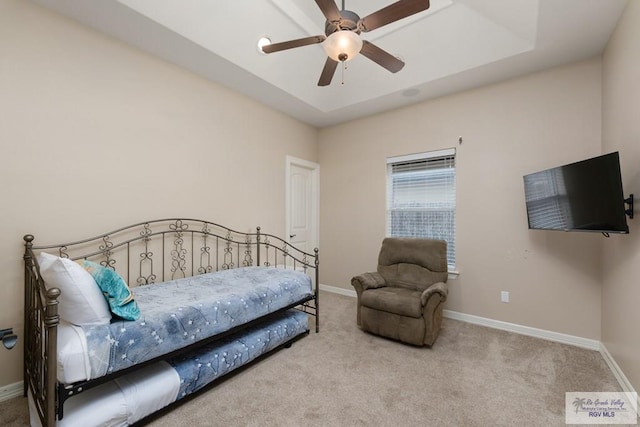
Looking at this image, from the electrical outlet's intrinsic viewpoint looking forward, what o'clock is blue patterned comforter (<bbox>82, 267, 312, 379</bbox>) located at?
The blue patterned comforter is roughly at 1 o'clock from the electrical outlet.

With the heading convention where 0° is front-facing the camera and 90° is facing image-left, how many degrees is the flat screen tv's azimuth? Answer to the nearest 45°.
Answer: approximately 45°

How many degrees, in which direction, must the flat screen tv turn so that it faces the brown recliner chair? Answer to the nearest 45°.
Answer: approximately 45° to its right

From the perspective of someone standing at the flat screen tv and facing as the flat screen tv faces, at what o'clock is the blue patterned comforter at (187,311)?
The blue patterned comforter is roughly at 12 o'clock from the flat screen tv.

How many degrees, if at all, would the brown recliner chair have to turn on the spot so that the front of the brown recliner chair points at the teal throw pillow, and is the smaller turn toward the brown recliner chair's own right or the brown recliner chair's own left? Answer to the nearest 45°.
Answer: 0° — it already faces it

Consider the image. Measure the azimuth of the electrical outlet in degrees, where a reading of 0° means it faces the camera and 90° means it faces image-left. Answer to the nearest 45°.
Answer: approximately 0°

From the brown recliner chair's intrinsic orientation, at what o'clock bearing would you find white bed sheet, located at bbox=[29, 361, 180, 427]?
The white bed sheet is roughly at 12 o'clock from the brown recliner chair.
